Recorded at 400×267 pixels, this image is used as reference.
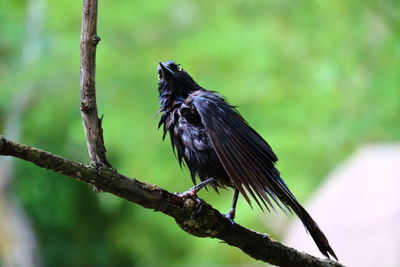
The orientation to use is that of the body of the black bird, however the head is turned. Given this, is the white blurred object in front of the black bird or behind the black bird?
behind

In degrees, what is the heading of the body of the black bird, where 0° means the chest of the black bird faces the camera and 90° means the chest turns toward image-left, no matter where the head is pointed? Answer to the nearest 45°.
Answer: approximately 45°
